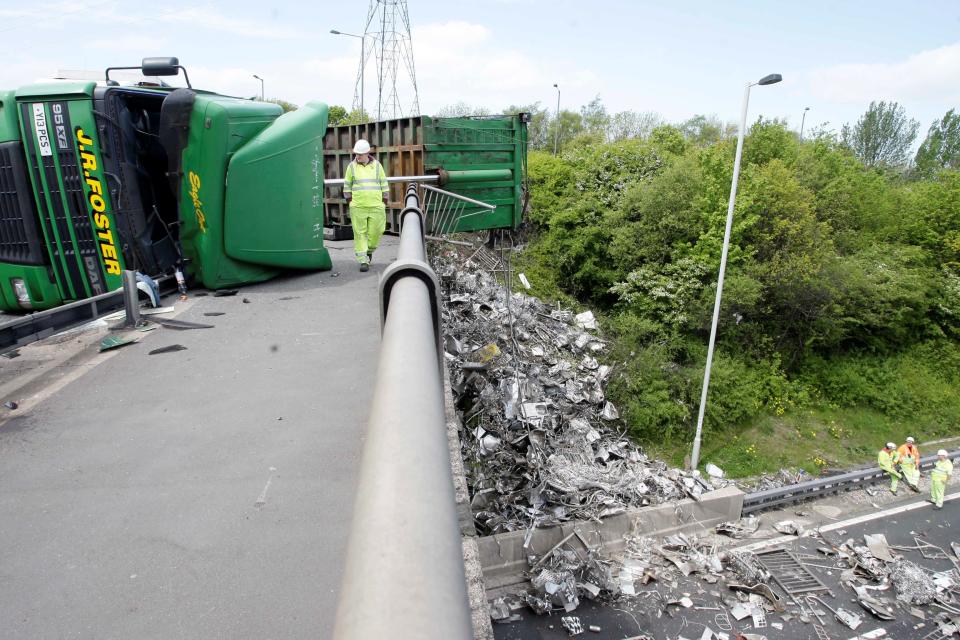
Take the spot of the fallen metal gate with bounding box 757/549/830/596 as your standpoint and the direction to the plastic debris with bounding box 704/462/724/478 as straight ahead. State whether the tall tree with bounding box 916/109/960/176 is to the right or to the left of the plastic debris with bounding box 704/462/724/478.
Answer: right

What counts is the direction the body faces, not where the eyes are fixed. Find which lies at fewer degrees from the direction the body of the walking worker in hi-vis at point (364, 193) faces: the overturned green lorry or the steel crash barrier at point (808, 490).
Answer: the overturned green lorry

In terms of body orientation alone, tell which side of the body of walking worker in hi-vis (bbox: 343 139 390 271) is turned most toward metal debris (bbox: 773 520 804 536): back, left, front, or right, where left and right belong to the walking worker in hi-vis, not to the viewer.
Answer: left

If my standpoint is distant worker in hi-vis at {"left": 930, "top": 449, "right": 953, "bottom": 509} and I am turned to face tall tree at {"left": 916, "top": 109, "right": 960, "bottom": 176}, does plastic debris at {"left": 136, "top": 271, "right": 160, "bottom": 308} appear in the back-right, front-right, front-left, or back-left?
back-left

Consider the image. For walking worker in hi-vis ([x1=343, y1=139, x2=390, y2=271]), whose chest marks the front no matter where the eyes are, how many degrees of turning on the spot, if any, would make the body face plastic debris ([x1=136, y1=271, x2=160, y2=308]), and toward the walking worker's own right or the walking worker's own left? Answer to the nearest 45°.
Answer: approximately 45° to the walking worker's own right

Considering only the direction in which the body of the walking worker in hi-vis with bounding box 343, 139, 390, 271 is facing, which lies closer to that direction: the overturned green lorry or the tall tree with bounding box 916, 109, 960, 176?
the overturned green lorry

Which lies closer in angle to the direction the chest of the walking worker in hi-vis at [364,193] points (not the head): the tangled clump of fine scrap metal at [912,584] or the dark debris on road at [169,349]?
the dark debris on road

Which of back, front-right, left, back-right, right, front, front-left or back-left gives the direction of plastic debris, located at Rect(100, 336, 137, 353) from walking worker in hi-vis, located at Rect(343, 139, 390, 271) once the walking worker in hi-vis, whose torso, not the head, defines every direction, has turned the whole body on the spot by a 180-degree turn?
back-left

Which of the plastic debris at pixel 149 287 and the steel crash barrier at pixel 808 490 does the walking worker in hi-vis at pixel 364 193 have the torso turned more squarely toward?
the plastic debris

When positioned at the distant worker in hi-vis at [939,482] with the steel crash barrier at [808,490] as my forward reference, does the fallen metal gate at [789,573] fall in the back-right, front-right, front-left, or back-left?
front-left

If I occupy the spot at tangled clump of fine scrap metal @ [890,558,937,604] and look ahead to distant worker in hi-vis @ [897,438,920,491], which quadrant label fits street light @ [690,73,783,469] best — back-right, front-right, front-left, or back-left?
front-left

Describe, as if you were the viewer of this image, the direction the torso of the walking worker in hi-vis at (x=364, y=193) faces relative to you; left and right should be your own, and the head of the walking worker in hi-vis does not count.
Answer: facing the viewer

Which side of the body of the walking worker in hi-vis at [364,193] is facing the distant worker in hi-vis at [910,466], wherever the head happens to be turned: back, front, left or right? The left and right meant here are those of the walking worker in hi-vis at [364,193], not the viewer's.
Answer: left

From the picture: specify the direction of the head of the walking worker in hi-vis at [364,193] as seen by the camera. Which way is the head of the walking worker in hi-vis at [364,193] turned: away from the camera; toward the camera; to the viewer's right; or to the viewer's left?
toward the camera

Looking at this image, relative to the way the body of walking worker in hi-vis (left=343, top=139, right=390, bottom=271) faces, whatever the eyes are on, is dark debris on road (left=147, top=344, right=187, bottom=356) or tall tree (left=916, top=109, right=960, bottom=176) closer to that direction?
the dark debris on road

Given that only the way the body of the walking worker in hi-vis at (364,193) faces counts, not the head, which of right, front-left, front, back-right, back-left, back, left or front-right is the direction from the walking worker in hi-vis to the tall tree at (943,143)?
back-left

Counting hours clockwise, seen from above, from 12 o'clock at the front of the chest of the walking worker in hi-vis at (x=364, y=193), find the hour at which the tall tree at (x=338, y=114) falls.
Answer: The tall tree is roughly at 6 o'clock from the walking worker in hi-vis.
